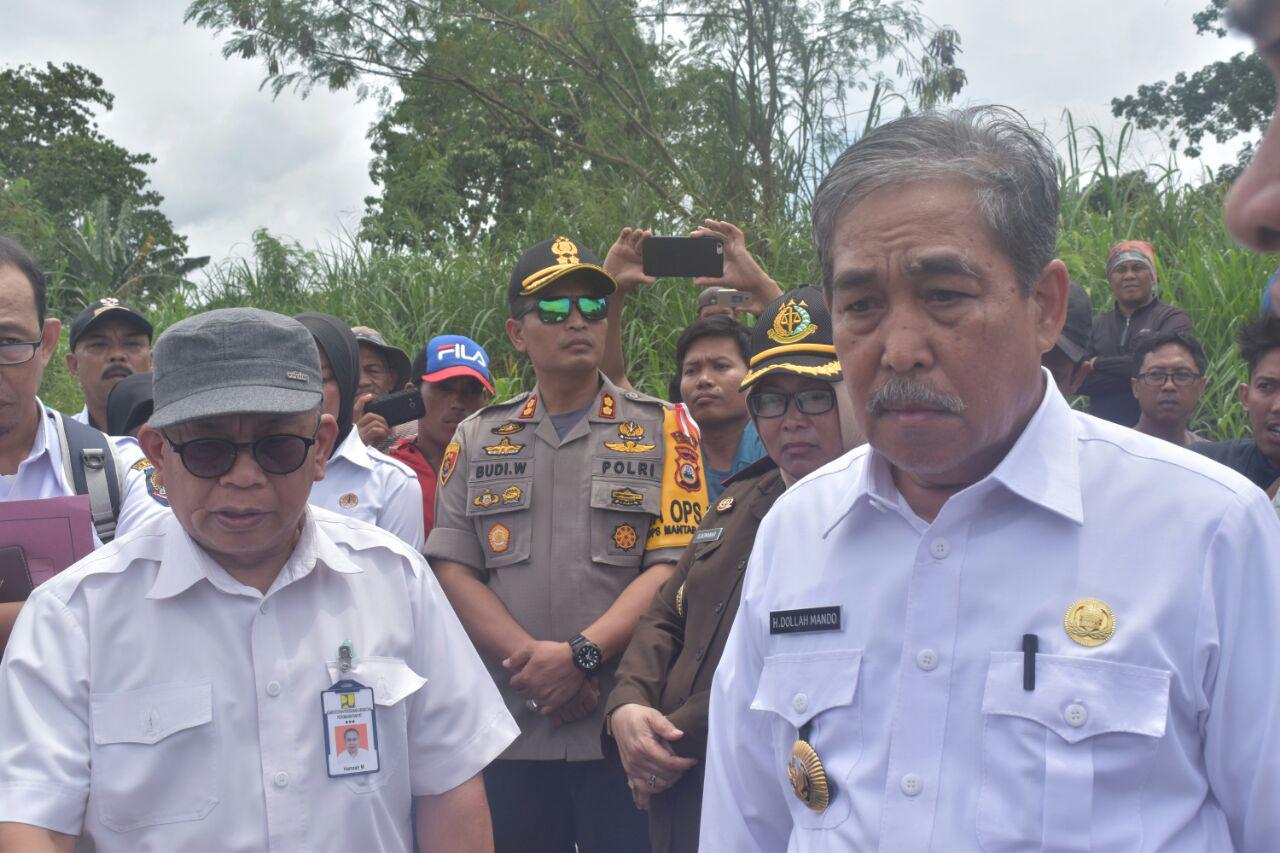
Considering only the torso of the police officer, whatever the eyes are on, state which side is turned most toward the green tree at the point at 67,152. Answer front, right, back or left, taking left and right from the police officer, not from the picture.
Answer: back

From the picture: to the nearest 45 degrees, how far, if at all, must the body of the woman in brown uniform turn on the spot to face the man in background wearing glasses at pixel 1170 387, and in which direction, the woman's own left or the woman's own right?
approximately 180°

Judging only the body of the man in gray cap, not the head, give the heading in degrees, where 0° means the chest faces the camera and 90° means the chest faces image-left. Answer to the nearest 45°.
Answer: approximately 0°

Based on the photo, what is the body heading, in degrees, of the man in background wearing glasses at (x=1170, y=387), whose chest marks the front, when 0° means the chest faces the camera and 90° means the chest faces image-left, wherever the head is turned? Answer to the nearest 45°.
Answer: approximately 0°

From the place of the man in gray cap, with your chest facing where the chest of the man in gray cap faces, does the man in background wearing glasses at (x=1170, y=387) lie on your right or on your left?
on your left

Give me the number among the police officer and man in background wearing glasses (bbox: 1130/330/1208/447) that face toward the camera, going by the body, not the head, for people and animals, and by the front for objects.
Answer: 2

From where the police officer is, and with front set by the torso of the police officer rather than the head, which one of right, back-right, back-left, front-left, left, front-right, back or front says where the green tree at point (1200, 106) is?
back-left

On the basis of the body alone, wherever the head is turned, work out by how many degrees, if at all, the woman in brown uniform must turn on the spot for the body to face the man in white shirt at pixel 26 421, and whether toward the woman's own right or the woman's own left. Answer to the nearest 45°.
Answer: approximately 45° to the woman's own right

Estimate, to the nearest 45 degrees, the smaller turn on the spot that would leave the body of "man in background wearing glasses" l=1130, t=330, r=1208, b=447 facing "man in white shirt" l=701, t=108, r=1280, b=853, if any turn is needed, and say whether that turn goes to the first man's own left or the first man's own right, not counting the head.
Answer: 0° — they already face them
